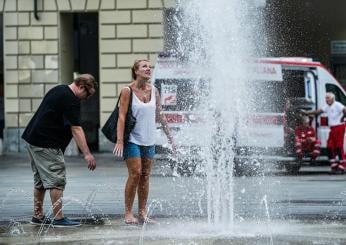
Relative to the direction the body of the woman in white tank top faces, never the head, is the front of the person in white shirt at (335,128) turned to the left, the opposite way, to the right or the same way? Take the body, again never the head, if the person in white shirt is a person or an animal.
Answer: to the right

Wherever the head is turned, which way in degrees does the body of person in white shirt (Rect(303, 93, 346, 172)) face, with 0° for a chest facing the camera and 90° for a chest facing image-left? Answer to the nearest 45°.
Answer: approximately 45°

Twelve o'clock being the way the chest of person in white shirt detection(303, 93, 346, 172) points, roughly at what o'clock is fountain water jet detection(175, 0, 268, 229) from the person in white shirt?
The fountain water jet is roughly at 11 o'clock from the person in white shirt.

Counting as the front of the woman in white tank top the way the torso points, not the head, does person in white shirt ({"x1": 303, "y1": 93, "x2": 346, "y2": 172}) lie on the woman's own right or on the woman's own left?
on the woman's own left

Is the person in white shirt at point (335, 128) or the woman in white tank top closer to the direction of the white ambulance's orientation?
the person in white shirt

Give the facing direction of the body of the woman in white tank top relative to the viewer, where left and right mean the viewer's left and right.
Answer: facing the viewer and to the right of the viewer

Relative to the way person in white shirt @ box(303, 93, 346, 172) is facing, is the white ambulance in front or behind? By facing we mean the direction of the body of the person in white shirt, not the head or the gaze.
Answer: in front

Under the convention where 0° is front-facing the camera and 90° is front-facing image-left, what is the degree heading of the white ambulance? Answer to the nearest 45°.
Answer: approximately 270°

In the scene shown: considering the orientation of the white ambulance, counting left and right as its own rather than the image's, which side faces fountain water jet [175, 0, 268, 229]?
right

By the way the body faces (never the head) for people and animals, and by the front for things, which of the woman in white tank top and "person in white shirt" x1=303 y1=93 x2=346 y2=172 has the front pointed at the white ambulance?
the person in white shirt

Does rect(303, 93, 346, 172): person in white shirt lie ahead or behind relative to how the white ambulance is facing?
ahead

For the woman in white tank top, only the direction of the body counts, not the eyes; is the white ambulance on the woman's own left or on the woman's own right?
on the woman's own left

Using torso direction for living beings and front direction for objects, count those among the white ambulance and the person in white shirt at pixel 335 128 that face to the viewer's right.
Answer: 1
